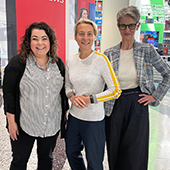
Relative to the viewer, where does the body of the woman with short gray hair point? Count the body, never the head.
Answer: toward the camera

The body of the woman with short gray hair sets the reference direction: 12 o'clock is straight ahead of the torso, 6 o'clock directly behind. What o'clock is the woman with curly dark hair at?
The woman with curly dark hair is roughly at 2 o'clock from the woman with short gray hair.
